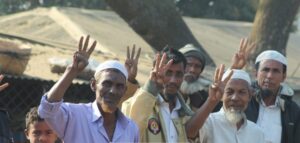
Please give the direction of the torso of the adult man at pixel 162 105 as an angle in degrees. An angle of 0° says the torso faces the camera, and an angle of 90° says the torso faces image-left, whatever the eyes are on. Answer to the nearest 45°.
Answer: approximately 315°

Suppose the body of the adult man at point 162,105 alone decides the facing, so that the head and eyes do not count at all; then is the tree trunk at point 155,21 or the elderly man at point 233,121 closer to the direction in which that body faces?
the elderly man

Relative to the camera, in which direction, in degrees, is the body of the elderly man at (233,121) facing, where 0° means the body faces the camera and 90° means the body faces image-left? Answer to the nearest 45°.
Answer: approximately 0°

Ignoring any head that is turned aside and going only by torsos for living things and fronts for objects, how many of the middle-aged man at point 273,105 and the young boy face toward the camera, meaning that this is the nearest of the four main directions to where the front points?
2

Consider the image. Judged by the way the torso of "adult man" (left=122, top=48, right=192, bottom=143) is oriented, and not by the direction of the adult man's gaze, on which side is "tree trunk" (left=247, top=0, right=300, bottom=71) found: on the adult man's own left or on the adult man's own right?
on the adult man's own left
